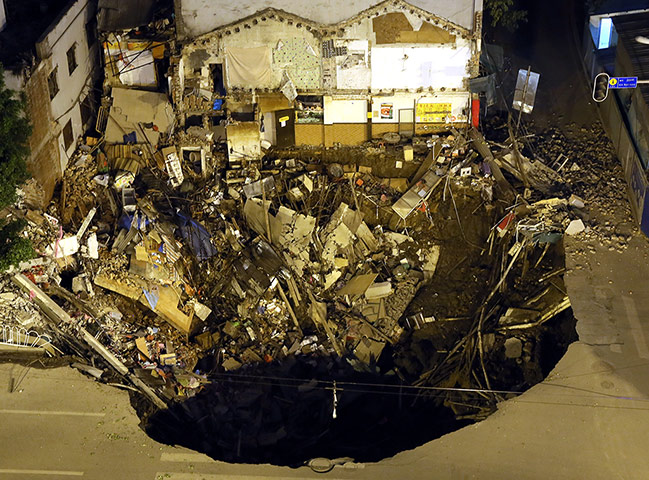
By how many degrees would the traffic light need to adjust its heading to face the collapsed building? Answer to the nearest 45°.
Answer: approximately 90° to its right

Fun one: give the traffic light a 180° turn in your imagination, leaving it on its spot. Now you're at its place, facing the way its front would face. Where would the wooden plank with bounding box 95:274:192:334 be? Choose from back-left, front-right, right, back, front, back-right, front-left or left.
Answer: left

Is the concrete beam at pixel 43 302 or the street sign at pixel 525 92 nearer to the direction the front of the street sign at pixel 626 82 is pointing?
the concrete beam

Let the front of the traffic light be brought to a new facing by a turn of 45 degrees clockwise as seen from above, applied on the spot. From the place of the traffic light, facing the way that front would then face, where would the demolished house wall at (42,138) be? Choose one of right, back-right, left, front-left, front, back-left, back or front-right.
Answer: front-right

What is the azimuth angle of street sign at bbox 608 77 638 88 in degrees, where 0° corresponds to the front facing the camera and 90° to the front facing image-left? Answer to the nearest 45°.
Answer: approximately 0°

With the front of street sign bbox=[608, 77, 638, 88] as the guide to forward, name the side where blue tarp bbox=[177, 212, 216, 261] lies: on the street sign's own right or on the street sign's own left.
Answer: on the street sign's own right

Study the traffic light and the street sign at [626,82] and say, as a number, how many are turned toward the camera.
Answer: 2

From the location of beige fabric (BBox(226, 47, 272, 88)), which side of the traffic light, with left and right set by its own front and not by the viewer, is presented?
right

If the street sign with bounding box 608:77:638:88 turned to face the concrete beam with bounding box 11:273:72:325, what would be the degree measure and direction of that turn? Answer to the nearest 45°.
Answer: approximately 90° to its right

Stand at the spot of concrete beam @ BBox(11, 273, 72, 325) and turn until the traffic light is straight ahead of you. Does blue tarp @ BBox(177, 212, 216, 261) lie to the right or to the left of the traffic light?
left

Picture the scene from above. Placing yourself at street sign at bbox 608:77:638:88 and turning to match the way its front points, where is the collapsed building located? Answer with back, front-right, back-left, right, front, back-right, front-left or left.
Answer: right
